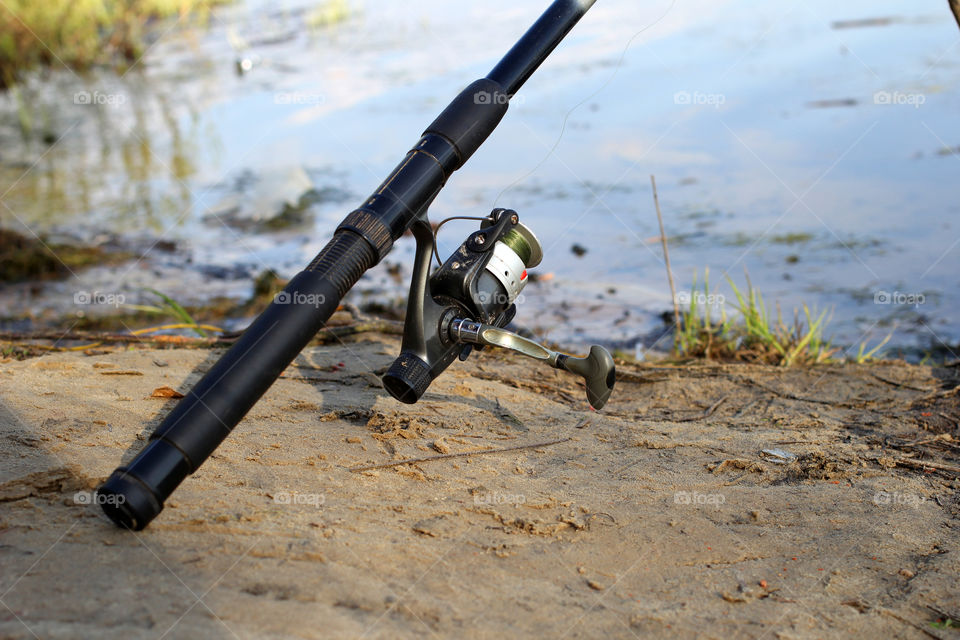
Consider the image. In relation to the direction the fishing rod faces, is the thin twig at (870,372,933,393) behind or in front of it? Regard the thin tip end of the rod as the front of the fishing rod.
in front

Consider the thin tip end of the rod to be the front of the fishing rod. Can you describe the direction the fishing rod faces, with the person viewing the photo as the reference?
facing away from the viewer and to the right of the viewer

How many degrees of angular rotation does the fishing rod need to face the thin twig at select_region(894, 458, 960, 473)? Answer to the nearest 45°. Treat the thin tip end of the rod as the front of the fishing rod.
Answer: approximately 45° to its right

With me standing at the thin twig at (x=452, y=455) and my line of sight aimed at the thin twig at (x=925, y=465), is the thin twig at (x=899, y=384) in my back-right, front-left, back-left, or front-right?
front-left
